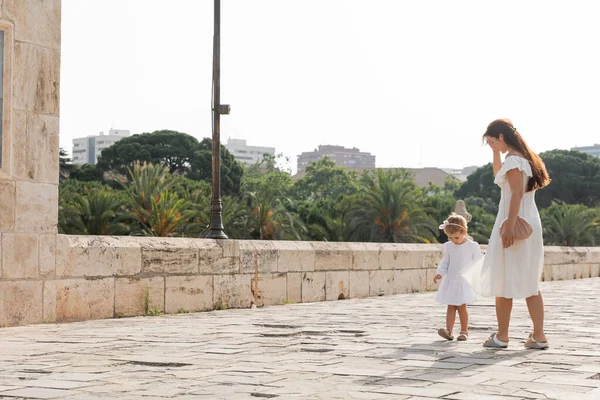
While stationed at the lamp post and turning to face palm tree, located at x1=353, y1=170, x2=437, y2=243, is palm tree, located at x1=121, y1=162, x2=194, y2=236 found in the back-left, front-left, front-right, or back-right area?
front-left

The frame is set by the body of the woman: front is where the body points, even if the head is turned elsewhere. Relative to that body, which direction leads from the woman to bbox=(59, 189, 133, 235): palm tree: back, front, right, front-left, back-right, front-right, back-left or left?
front-right

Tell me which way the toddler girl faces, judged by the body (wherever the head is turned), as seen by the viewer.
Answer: toward the camera

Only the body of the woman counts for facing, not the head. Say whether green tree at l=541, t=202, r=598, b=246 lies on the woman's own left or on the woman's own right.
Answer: on the woman's own right

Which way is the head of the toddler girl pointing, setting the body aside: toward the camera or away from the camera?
toward the camera

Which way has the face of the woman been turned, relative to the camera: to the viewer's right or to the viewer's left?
to the viewer's left

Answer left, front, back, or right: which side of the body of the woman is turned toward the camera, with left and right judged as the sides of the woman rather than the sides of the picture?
left

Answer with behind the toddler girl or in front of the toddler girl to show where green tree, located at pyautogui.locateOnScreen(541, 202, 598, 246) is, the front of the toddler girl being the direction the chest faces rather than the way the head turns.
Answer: behind

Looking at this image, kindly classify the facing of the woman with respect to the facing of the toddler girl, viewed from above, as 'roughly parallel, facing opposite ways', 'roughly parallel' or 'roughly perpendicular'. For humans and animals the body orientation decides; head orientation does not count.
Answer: roughly perpendicular

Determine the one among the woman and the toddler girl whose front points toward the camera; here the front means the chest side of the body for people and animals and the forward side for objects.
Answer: the toddler girl

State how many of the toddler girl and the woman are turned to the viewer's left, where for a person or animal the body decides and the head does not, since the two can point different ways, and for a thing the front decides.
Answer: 1

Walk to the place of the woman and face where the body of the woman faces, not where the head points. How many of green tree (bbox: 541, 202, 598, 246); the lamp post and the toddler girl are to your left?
0
